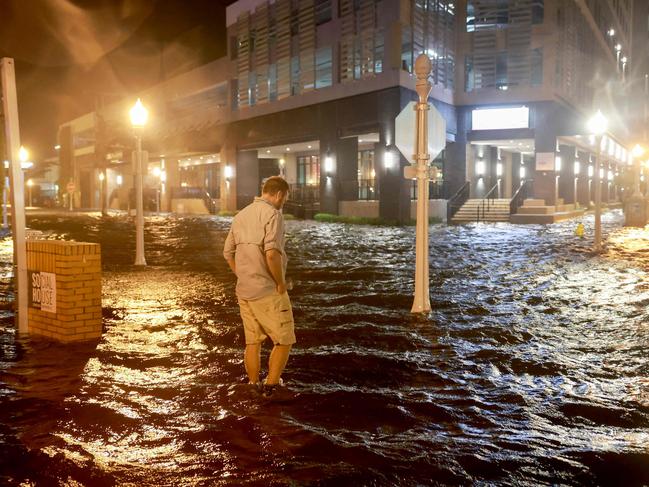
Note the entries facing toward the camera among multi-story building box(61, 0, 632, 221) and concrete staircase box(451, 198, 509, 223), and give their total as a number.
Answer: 2

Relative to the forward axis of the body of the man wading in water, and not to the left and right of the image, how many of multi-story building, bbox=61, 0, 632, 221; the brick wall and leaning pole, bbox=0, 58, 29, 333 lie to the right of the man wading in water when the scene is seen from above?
0

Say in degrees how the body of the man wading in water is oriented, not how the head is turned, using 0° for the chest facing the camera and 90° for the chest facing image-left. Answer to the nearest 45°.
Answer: approximately 225°

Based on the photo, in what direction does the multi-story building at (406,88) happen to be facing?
toward the camera

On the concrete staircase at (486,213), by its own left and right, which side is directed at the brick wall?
front

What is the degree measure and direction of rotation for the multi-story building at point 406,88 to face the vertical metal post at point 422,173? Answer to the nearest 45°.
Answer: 0° — it already faces it

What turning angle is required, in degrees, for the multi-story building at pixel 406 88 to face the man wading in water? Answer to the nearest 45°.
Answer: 0° — it already faces them

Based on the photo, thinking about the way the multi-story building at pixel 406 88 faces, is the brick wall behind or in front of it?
in front

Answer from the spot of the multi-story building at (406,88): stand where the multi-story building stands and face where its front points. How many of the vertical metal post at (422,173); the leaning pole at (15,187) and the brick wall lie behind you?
0

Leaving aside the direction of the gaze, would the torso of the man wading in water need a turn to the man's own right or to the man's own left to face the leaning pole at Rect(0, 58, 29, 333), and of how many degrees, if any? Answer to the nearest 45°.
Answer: approximately 90° to the man's own left

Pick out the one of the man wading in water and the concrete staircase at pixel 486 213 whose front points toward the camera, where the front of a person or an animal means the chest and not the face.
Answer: the concrete staircase

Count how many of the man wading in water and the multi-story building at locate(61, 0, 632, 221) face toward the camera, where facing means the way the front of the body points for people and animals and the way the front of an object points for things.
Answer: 1

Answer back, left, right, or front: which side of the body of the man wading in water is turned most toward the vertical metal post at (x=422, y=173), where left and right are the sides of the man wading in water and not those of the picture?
front

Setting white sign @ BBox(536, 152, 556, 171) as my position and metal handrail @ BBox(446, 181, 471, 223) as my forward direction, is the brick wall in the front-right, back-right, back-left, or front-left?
front-left

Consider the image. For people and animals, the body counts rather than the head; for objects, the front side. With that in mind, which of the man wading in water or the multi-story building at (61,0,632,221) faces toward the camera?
the multi-story building

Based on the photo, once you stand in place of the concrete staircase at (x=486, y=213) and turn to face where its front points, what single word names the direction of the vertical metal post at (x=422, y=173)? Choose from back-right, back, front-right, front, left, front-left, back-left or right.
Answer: front

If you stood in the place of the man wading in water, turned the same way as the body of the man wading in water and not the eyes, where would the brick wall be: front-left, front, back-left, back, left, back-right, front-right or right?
left

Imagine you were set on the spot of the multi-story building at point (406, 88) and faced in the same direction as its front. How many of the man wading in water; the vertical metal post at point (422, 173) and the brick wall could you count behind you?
0

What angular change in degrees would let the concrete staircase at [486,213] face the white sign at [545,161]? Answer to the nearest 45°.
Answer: approximately 135° to its left
